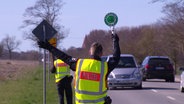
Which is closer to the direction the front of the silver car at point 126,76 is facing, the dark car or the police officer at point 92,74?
the police officer

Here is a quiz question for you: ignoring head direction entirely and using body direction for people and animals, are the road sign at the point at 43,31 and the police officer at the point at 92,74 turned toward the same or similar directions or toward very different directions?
same or similar directions

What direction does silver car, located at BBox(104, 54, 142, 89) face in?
toward the camera

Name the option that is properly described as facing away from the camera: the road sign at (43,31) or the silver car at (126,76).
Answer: the road sign

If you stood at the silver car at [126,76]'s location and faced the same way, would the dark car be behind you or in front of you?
behind

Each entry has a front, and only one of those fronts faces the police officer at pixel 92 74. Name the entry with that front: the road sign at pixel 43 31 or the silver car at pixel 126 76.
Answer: the silver car

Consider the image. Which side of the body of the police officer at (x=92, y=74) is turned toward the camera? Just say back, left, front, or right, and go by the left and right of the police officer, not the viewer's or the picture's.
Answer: back

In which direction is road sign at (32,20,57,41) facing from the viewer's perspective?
away from the camera

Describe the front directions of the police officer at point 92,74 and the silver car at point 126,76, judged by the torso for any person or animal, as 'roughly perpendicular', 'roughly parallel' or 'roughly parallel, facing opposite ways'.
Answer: roughly parallel, facing opposite ways
